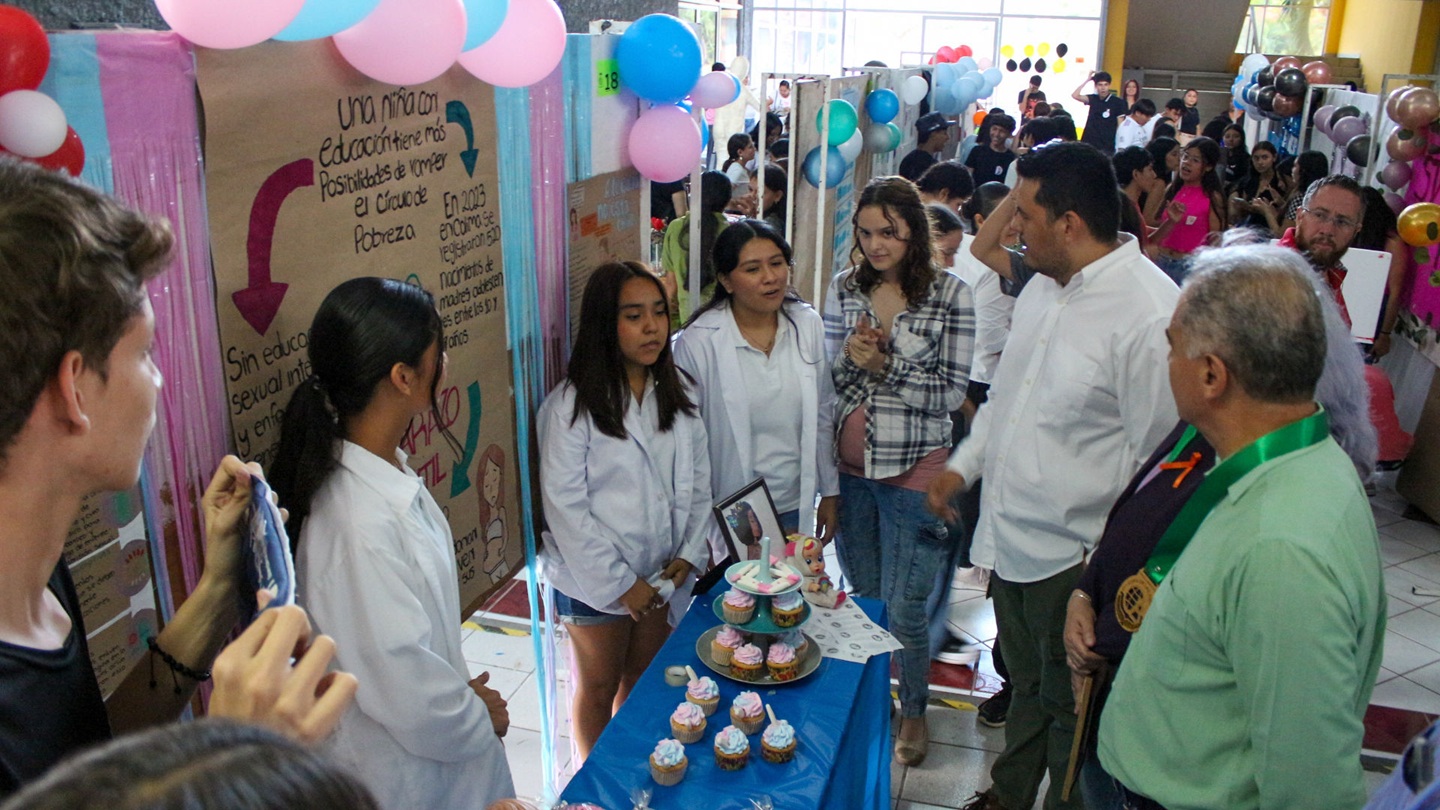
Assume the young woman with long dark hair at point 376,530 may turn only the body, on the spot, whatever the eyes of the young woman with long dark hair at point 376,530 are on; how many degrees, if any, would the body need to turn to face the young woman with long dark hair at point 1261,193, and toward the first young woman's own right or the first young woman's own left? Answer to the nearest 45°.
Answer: approximately 45° to the first young woman's own left

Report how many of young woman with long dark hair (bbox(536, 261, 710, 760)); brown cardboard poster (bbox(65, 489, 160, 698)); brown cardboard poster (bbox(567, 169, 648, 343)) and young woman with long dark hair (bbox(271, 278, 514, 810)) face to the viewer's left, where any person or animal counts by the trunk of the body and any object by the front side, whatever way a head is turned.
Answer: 0

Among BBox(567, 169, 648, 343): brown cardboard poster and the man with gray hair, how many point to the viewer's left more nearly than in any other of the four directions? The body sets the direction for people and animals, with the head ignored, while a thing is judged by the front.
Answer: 1

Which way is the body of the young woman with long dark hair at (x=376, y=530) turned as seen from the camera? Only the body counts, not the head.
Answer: to the viewer's right

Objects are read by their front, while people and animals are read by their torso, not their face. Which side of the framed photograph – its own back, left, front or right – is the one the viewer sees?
front

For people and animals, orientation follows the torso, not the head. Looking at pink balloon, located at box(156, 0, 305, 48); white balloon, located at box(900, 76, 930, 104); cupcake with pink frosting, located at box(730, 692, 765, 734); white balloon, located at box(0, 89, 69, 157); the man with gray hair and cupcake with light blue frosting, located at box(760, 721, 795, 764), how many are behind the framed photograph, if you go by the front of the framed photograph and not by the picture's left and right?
1

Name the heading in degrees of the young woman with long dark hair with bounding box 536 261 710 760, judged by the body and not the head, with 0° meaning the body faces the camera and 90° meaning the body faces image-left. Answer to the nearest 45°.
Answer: approximately 315°

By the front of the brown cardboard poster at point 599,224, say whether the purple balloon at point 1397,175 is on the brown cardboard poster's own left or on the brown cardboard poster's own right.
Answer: on the brown cardboard poster's own left

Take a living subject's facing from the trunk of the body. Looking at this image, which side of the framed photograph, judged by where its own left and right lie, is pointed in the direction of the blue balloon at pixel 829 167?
back

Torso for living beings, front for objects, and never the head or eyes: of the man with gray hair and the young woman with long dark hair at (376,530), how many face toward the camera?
0

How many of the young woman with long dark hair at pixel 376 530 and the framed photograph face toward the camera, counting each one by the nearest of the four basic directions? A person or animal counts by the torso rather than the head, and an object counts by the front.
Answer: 1

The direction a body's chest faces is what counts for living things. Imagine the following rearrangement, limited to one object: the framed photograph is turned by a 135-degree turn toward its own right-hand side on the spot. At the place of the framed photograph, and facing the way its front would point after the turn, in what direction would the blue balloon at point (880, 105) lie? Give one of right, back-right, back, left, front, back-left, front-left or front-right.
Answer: front-right

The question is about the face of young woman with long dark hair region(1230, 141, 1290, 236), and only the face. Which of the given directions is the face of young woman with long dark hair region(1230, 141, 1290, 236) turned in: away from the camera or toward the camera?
toward the camera

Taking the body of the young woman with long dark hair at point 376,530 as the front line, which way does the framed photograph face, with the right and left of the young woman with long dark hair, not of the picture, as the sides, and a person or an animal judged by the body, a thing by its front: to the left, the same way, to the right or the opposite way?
to the right
